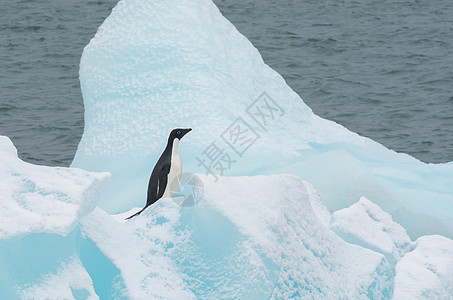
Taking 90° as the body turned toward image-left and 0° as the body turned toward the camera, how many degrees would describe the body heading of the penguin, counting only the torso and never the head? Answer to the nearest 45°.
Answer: approximately 270°
